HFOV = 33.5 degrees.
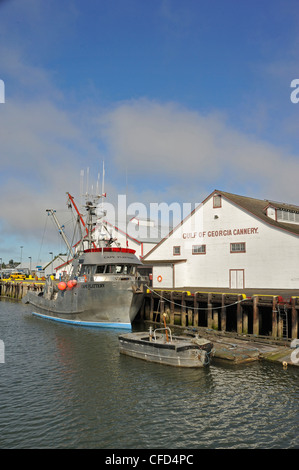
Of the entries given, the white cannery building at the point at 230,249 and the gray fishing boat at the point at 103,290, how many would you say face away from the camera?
0

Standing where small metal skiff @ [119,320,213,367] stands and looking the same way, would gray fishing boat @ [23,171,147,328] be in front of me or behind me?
behind

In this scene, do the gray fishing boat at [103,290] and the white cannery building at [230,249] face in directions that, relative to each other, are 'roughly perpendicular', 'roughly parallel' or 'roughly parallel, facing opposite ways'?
roughly perpendicular

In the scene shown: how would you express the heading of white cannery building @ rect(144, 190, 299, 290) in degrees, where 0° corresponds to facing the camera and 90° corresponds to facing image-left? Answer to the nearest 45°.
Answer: approximately 45°

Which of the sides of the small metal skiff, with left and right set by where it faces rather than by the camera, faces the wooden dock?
left

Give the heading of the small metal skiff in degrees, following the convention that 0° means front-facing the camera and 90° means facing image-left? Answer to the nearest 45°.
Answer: approximately 315°

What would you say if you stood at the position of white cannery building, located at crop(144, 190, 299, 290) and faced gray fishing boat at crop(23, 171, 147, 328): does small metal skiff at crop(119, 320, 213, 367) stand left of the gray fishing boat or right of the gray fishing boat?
left

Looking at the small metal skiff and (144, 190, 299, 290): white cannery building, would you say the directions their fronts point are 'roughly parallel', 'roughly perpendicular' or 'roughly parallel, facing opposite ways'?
roughly perpendicular
